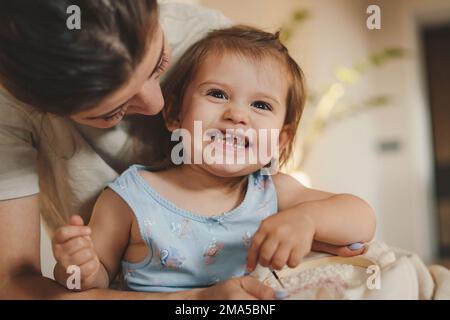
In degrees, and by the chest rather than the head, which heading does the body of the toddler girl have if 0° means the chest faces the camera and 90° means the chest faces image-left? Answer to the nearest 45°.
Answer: approximately 0°

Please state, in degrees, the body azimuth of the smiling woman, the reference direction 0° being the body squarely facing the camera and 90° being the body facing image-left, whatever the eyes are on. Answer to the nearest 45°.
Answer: approximately 315°
